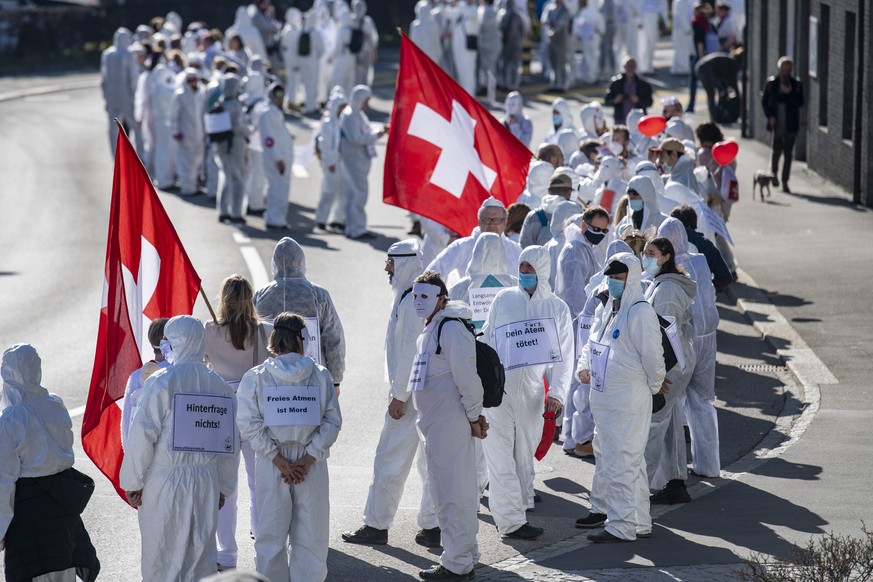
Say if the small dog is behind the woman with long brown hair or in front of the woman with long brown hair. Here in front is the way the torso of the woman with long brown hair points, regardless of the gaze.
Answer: in front

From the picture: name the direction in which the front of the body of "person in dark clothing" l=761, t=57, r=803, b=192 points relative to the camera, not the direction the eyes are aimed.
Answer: toward the camera

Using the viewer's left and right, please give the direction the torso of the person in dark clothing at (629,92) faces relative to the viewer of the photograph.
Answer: facing the viewer

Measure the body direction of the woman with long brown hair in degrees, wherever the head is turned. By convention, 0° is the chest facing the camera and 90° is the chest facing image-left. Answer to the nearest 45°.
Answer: approximately 180°

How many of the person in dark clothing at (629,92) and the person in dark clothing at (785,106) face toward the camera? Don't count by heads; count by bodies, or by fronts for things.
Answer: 2

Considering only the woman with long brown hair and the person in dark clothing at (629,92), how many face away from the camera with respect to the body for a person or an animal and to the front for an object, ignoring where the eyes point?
1

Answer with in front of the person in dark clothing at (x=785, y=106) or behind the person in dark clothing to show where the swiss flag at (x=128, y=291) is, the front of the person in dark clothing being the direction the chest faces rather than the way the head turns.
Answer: in front

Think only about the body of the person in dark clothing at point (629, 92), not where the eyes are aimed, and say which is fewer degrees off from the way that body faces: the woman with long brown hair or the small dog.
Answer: the woman with long brown hair

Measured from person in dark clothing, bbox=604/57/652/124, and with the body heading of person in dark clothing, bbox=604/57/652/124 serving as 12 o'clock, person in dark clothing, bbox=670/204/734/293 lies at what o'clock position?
person in dark clothing, bbox=670/204/734/293 is roughly at 12 o'clock from person in dark clothing, bbox=604/57/652/124.

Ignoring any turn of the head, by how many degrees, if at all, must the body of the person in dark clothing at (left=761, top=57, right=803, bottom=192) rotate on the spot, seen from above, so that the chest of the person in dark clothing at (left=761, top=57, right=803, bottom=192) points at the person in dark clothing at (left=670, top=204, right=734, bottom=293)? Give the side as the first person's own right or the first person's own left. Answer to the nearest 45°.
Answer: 0° — they already face them

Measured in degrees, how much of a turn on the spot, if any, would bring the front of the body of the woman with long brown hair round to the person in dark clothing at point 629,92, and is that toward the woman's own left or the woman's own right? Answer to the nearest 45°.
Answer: approximately 45° to the woman's own right
